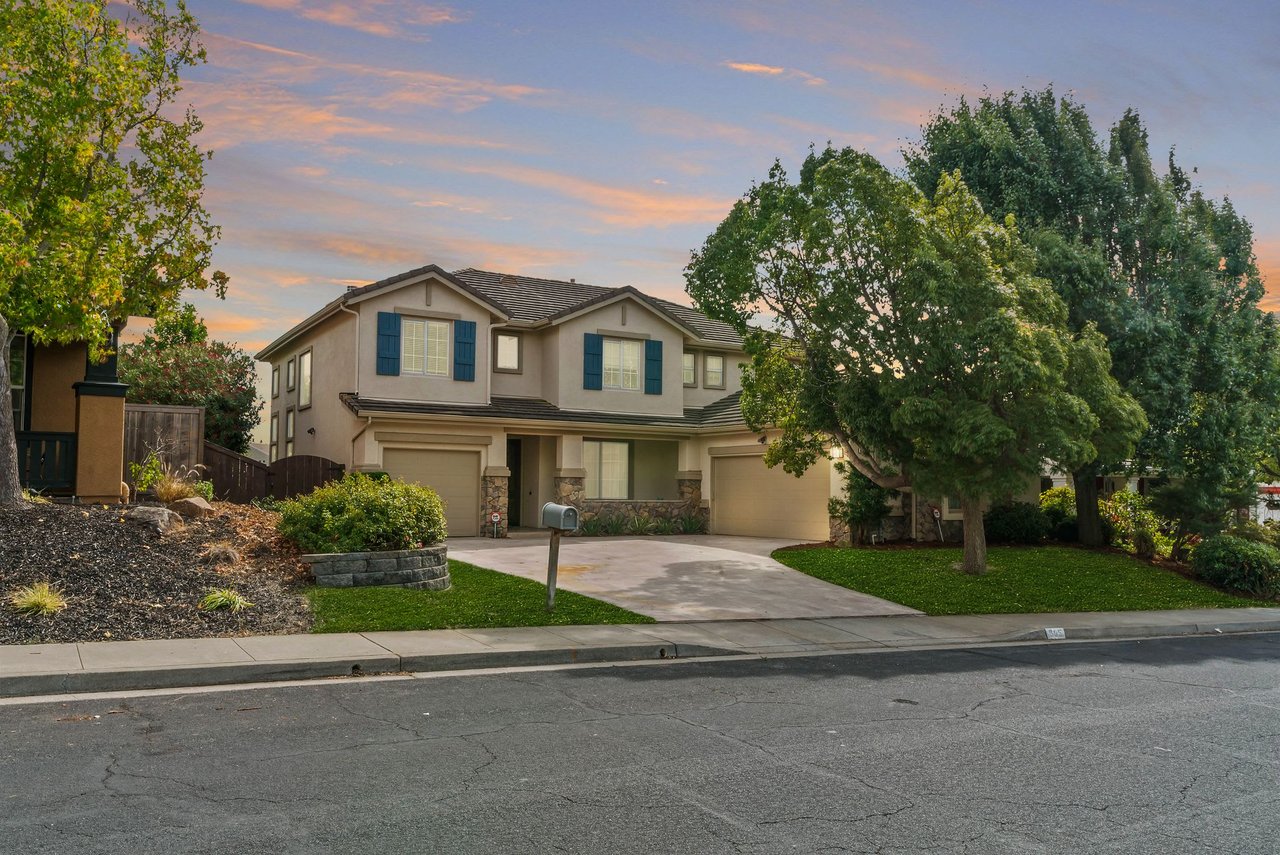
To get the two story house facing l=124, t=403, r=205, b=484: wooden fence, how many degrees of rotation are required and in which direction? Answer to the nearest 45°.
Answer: approximately 90° to its right

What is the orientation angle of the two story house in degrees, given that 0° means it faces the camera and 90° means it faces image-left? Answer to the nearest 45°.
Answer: approximately 315°

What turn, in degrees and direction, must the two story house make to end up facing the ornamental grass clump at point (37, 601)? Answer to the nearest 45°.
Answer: approximately 45° to its right

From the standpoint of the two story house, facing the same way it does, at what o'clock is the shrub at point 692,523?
The shrub is roughly at 10 o'clock from the two story house.

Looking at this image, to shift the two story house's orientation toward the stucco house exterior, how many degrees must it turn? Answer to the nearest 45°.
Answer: approximately 90° to its right

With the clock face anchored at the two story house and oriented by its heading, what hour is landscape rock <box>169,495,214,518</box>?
The landscape rock is roughly at 2 o'clock from the two story house.

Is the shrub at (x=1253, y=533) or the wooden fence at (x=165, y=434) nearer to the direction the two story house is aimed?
the shrub

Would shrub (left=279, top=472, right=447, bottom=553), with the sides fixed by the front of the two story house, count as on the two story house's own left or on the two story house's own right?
on the two story house's own right

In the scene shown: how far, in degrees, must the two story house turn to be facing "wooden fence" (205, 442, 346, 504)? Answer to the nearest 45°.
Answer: approximately 90° to its right
